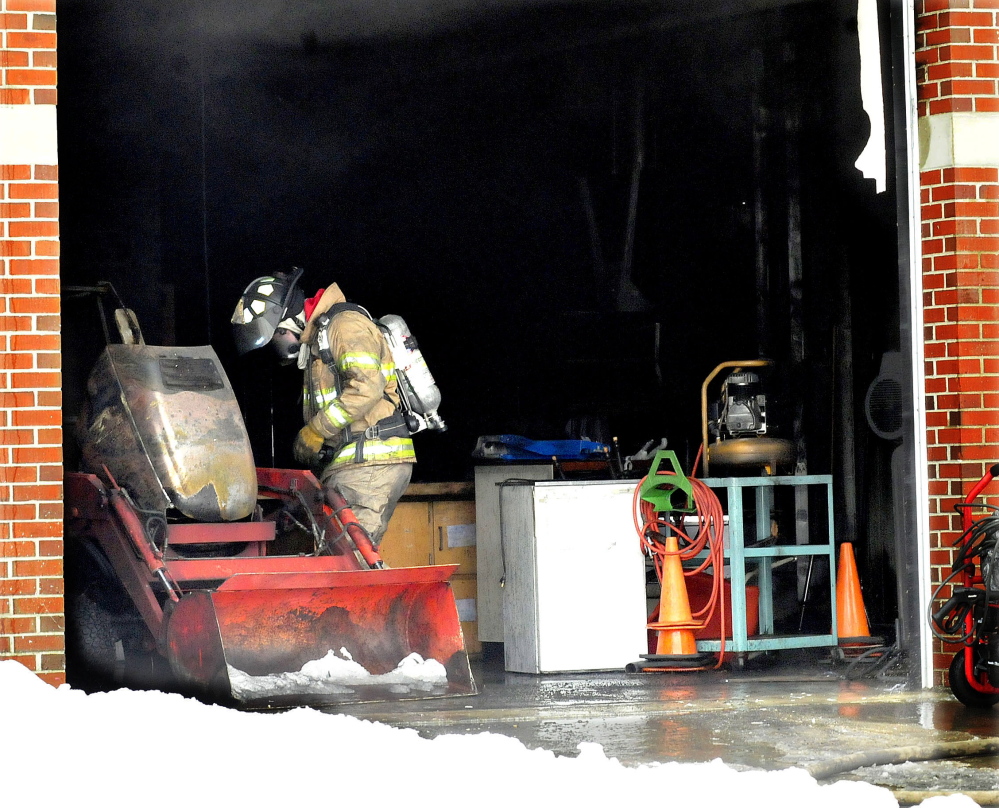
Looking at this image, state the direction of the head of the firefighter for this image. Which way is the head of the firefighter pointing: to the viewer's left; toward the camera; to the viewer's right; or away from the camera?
to the viewer's left

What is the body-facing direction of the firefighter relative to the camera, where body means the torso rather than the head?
to the viewer's left

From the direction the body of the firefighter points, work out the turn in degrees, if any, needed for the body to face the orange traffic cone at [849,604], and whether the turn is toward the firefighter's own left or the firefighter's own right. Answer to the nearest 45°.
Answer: approximately 180°

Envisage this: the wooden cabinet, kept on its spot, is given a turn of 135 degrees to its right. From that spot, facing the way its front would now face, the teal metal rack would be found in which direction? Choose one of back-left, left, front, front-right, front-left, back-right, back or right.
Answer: back

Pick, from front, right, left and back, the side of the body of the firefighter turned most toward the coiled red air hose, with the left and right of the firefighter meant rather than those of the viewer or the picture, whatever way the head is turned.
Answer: back

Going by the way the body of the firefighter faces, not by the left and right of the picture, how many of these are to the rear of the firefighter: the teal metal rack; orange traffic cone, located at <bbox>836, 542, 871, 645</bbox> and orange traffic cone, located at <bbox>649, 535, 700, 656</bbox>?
3

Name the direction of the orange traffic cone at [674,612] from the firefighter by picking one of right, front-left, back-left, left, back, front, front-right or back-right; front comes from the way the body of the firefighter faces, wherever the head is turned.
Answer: back

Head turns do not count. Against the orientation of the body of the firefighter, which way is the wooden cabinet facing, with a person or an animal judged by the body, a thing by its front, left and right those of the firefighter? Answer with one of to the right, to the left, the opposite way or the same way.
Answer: to the left

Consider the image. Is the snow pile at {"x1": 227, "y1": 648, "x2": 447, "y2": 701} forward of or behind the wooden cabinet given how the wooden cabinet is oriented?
forward

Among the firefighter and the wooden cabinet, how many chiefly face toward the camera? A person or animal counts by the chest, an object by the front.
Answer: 1
